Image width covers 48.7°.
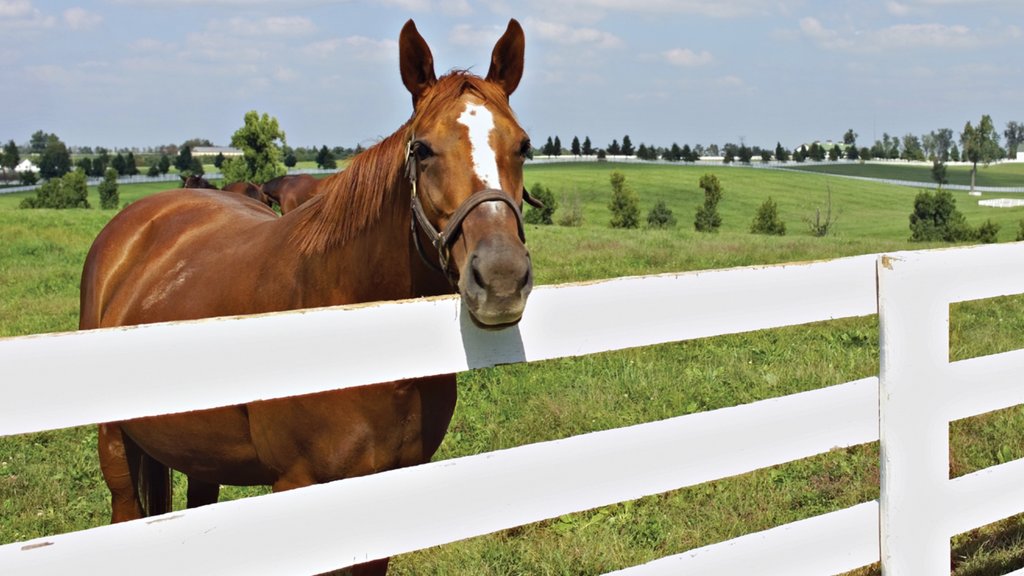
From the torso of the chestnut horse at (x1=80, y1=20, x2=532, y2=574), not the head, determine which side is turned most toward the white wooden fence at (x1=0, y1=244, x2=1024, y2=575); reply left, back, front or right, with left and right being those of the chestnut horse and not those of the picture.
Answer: front

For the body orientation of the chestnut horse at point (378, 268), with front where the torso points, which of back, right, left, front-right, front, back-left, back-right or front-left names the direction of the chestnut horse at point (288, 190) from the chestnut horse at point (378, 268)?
back-left

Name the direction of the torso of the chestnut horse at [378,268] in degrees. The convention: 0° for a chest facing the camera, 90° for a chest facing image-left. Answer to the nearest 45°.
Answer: approximately 315°

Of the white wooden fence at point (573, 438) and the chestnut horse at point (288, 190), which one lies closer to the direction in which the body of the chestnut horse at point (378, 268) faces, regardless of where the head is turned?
the white wooden fence

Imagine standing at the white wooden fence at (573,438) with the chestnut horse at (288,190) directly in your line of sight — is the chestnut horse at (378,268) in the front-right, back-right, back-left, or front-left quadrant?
front-left
